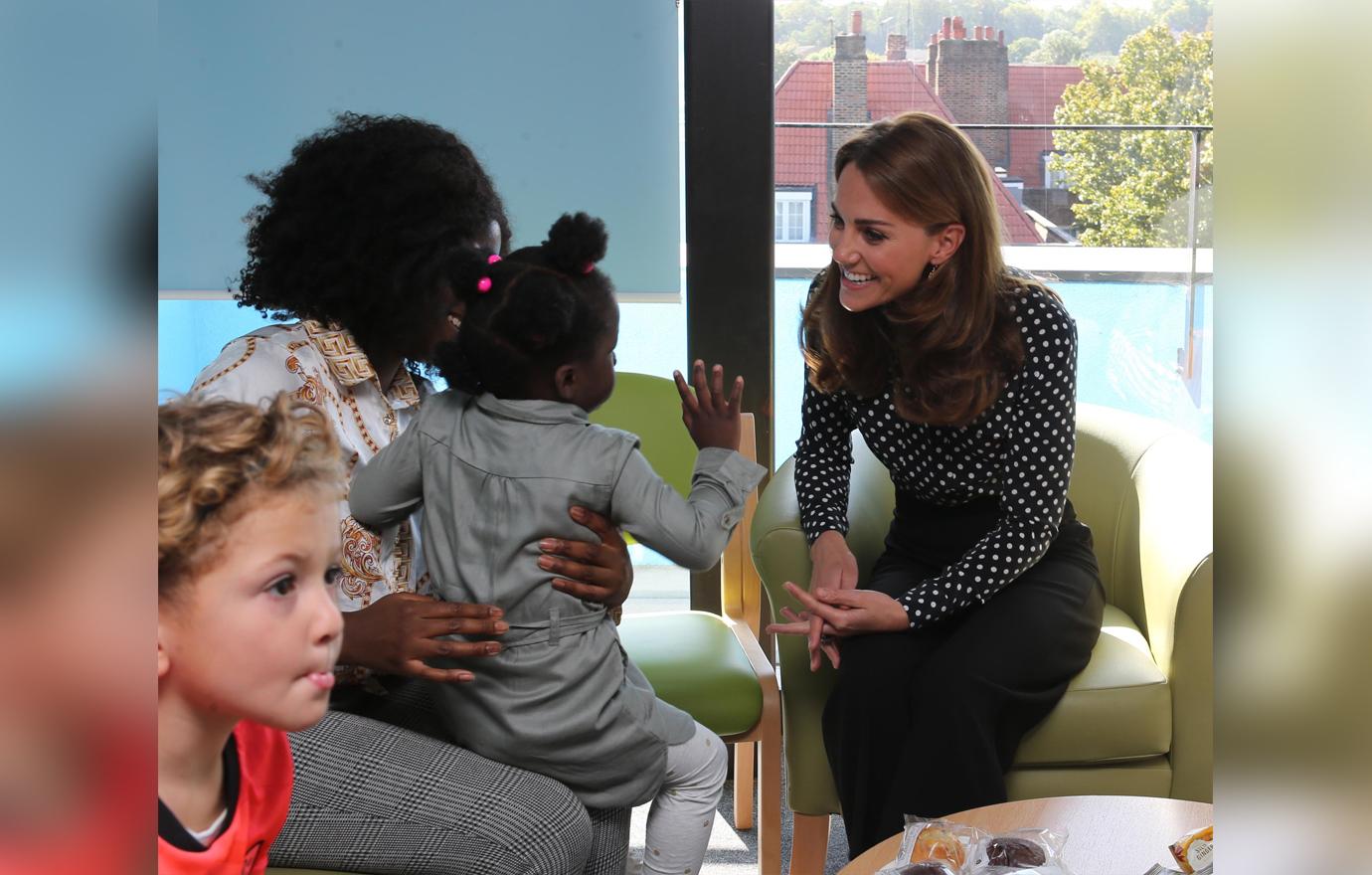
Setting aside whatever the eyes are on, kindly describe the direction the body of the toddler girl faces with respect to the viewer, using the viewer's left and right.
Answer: facing away from the viewer and to the right of the viewer

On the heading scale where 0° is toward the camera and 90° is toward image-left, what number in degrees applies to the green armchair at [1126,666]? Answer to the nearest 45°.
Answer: approximately 0°

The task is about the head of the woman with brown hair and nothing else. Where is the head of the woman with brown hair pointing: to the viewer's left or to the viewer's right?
to the viewer's left

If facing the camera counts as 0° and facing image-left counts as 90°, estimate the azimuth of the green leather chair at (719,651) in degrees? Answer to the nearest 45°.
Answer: approximately 0°

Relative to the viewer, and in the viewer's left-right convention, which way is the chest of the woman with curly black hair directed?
facing to the right of the viewer

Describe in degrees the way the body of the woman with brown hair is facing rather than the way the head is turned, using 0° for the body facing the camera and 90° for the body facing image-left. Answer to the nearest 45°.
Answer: approximately 45°

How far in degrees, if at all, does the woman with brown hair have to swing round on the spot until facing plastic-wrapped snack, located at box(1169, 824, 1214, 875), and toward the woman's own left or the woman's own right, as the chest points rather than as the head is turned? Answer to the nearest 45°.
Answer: approximately 45° to the woman's own left

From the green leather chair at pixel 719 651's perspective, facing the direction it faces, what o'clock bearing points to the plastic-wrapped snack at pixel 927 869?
The plastic-wrapped snack is roughly at 12 o'clock from the green leather chair.

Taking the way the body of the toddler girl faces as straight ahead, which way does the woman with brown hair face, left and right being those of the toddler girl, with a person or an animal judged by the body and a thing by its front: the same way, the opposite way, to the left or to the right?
the opposite way
